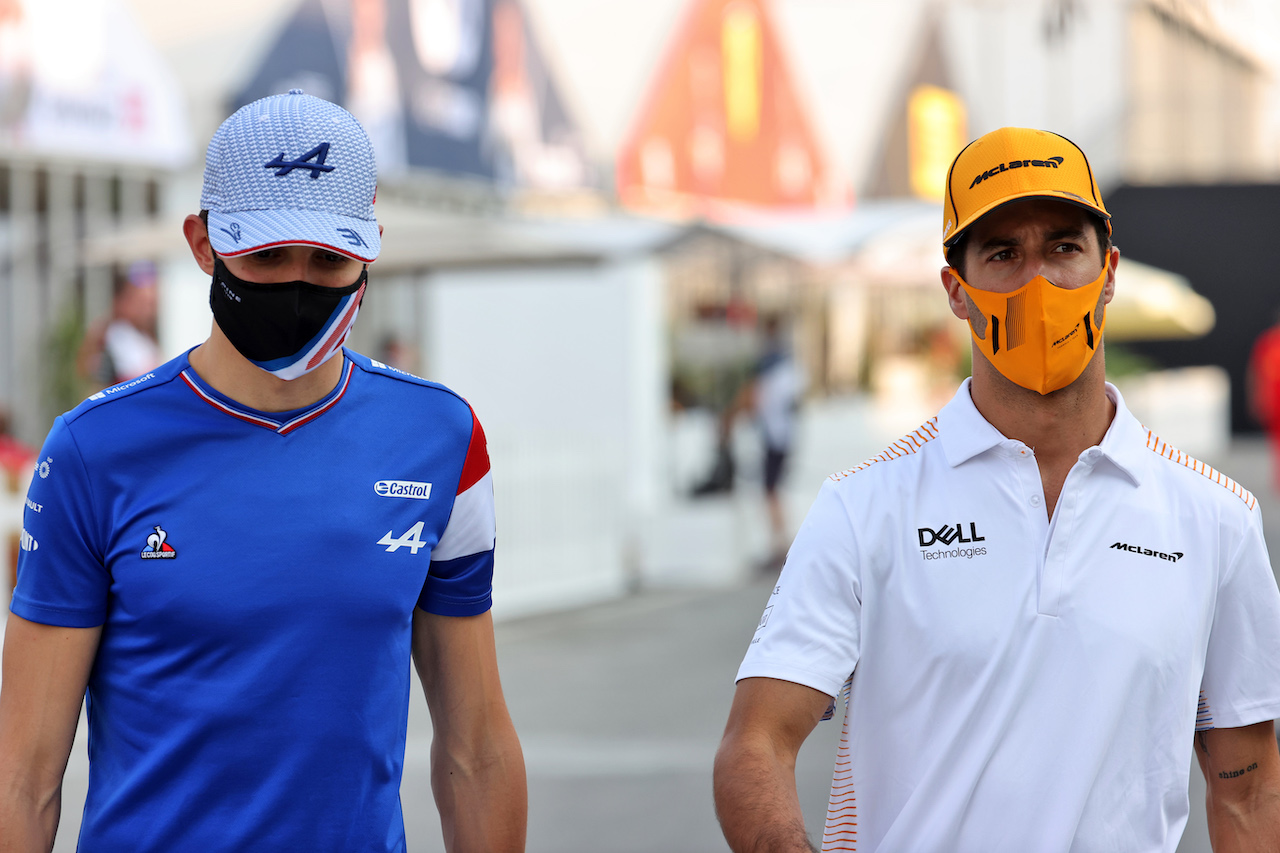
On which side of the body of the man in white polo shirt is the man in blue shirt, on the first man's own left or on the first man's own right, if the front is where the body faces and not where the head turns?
on the first man's own right

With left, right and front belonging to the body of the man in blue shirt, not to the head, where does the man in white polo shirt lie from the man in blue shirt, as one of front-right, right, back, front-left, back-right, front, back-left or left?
left

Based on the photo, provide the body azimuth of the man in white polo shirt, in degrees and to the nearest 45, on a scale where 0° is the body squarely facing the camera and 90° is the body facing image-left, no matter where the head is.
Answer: approximately 0°

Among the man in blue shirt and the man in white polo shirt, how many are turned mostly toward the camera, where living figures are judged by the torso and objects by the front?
2

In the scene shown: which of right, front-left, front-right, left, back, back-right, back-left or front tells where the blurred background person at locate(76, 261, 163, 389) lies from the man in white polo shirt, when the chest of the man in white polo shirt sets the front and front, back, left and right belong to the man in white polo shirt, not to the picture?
back-right

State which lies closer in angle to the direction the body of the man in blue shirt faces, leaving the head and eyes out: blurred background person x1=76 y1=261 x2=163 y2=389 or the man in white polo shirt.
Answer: the man in white polo shirt

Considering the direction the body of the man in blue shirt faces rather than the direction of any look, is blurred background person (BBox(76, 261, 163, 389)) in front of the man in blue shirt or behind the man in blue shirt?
behind

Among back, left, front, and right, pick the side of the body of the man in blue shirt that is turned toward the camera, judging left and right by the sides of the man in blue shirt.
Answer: front

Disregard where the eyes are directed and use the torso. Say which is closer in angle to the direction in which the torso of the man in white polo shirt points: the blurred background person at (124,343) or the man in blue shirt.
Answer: the man in blue shirt
